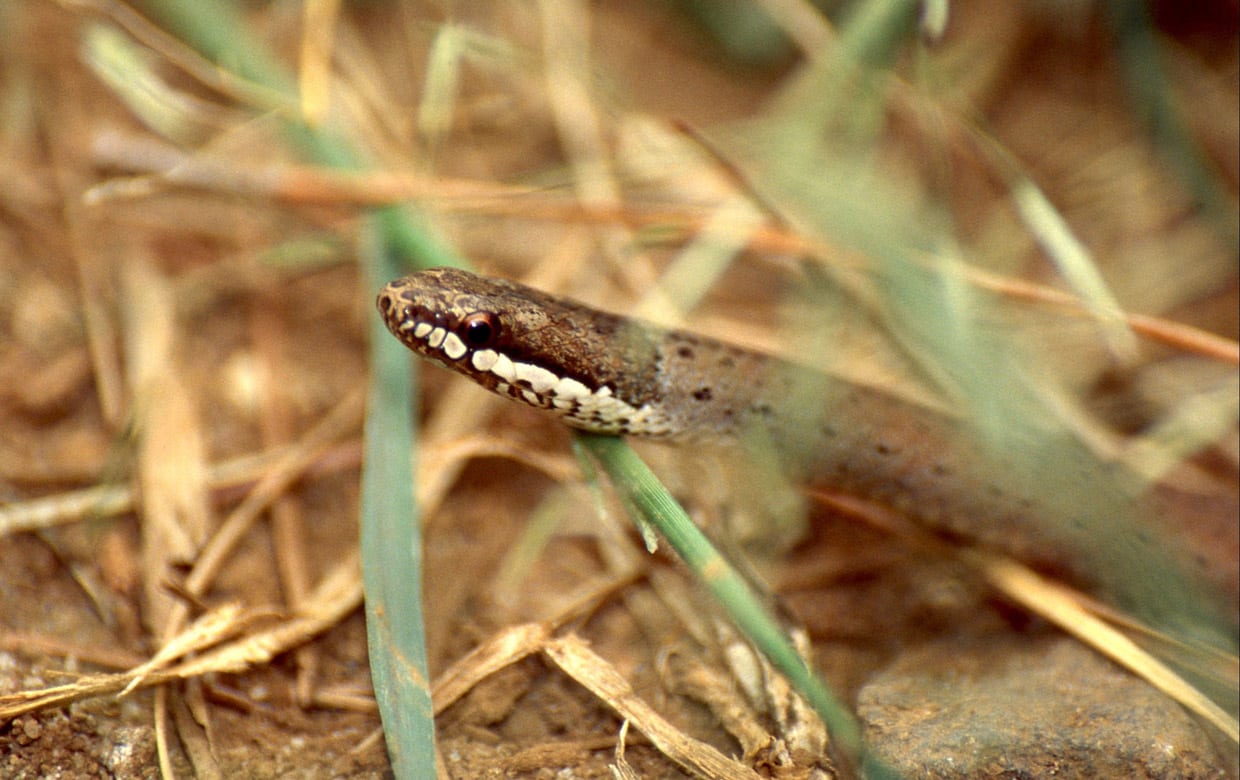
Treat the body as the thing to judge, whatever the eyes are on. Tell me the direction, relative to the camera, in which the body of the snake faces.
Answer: to the viewer's left

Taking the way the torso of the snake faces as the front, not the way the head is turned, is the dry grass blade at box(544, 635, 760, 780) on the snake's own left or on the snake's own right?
on the snake's own left

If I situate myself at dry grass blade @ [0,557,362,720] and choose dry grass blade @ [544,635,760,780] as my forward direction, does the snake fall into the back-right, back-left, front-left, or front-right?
front-left

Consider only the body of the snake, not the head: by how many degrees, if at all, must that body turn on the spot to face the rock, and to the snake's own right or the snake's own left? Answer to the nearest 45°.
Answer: approximately 135° to the snake's own left

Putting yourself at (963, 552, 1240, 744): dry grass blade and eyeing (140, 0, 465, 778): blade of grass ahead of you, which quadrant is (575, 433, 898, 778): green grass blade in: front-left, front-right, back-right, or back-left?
front-left

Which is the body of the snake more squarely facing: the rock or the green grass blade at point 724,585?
the green grass blade

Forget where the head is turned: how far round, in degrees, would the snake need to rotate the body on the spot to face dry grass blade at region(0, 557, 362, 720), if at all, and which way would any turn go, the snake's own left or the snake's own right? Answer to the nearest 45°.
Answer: approximately 45° to the snake's own left

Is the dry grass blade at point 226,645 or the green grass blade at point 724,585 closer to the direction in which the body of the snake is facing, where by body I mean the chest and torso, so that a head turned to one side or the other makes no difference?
the dry grass blade

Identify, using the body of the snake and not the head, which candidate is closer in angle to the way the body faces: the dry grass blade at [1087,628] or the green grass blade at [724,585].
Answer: the green grass blade

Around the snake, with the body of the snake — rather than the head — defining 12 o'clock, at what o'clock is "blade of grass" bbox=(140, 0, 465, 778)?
The blade of grass is roughly at 11 o'clock from the snake.

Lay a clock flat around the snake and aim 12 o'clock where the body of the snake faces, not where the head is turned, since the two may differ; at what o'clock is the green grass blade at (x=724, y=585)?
The green grass blade is roughly at 9 o'clock from the snake.
